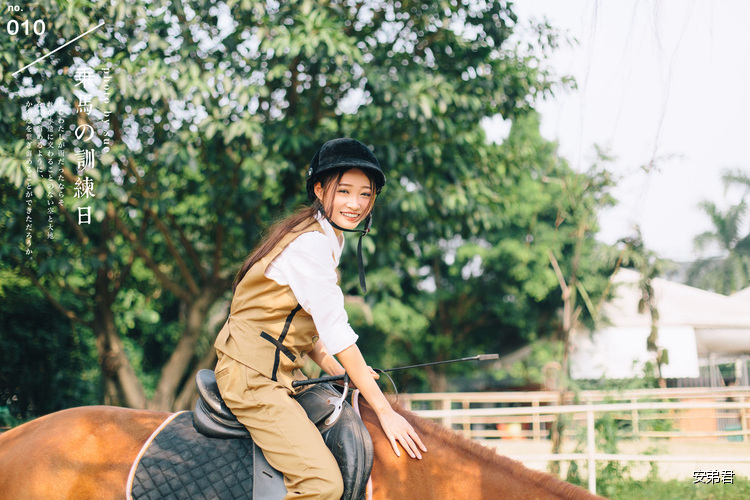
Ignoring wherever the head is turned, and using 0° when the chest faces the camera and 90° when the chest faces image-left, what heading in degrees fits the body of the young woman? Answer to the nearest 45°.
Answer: approximately 270°

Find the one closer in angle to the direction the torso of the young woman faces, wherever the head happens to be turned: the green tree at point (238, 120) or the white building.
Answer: the white building
